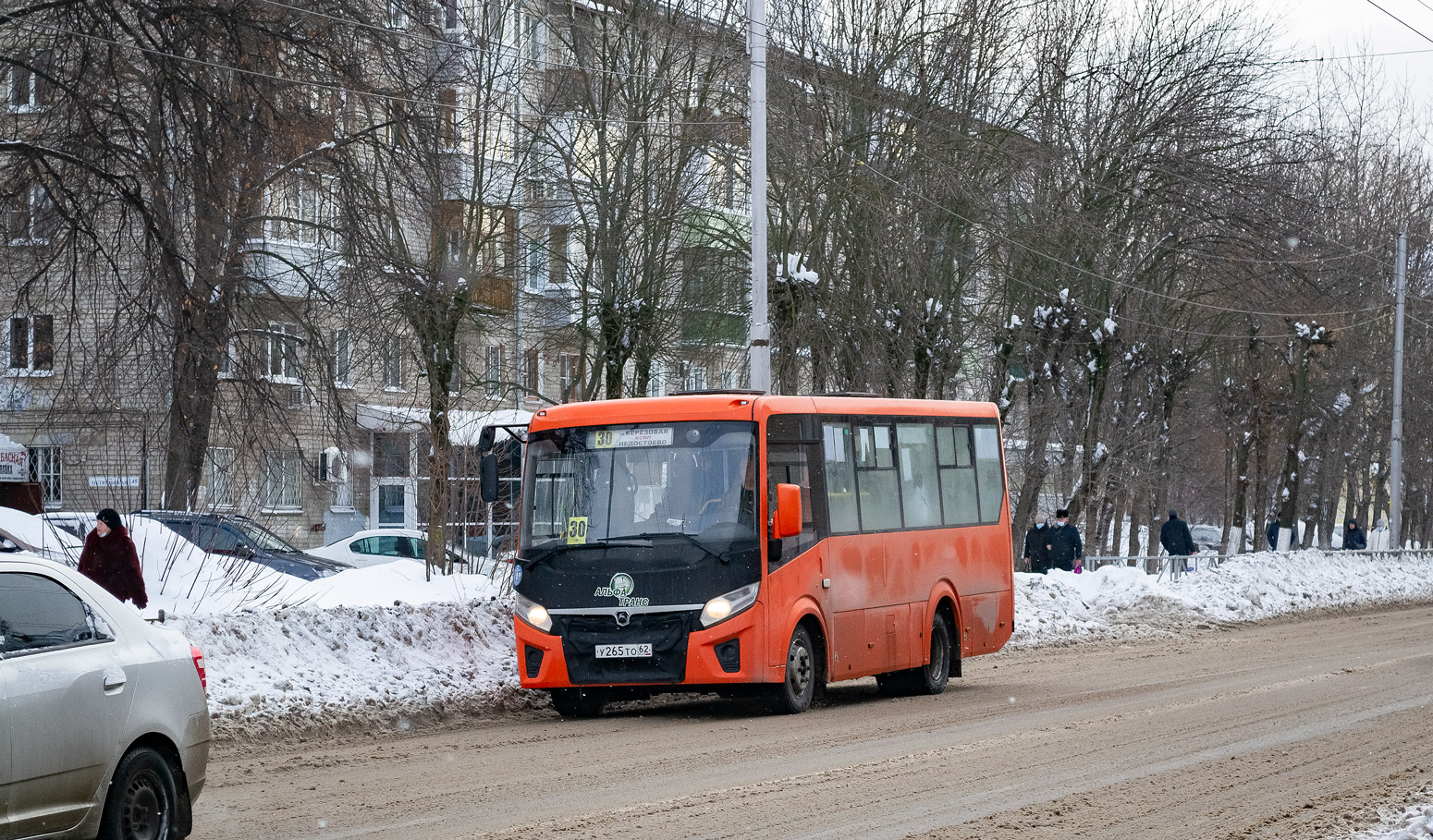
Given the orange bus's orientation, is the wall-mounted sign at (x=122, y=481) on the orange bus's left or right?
on its right

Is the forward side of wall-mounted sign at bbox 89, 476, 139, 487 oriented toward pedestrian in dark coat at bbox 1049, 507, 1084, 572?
no

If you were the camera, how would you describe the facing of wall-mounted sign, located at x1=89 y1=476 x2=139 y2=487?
facing the viewer

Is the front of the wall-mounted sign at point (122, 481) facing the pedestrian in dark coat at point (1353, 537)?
no

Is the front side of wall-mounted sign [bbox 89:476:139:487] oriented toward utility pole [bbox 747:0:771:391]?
no

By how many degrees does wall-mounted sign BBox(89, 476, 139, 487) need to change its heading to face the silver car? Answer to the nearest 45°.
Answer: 0° — it already faces it

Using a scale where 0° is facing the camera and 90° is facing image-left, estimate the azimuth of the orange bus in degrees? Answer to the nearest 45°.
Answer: approximately 45°

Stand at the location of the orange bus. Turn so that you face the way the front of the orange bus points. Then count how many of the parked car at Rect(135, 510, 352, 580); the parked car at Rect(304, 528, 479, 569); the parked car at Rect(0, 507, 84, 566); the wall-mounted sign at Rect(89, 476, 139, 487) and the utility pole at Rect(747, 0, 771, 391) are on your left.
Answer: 0

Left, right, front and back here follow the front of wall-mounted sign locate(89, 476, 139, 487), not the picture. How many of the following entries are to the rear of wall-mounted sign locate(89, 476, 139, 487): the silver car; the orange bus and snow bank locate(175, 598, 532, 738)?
0

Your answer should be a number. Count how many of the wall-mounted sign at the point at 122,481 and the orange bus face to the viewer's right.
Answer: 0

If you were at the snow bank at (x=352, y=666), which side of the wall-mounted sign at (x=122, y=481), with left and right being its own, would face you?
front

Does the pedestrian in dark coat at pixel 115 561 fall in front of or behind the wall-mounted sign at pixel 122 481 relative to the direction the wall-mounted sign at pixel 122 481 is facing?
in front

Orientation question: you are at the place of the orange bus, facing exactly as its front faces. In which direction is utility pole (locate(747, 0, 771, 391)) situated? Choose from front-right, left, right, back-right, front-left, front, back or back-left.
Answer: back-right
